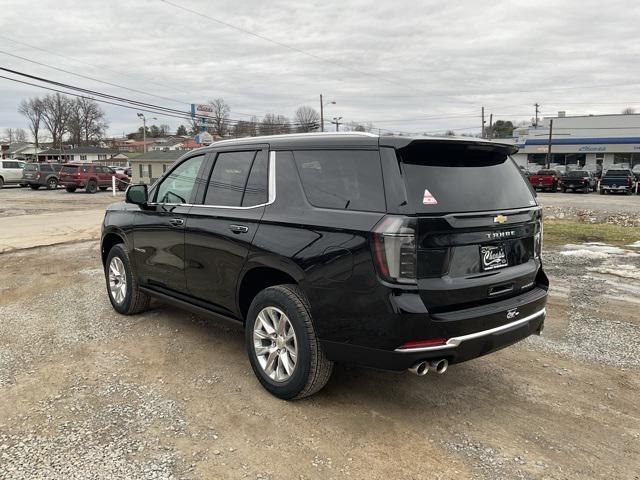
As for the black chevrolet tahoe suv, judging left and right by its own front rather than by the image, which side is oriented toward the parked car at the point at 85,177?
front

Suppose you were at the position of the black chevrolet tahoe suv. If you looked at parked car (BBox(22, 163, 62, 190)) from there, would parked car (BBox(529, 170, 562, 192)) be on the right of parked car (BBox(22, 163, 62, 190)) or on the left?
right

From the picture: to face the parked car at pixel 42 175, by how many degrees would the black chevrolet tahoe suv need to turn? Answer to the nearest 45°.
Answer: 0° — it already faces it

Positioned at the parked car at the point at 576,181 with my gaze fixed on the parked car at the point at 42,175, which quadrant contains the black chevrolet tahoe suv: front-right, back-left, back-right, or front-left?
front-left

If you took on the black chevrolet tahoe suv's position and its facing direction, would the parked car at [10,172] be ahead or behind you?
ahead

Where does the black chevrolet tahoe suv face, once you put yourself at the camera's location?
facing away from the viewer and to the left of the viewer

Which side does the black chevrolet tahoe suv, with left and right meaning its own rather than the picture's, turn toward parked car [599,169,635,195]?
right

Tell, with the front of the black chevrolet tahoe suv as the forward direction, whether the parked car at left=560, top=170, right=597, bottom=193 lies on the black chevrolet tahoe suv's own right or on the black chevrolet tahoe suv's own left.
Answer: on the black chevrolet tahoe suv's own right

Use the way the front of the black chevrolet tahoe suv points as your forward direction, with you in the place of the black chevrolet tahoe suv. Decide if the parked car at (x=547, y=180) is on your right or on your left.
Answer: on your right
